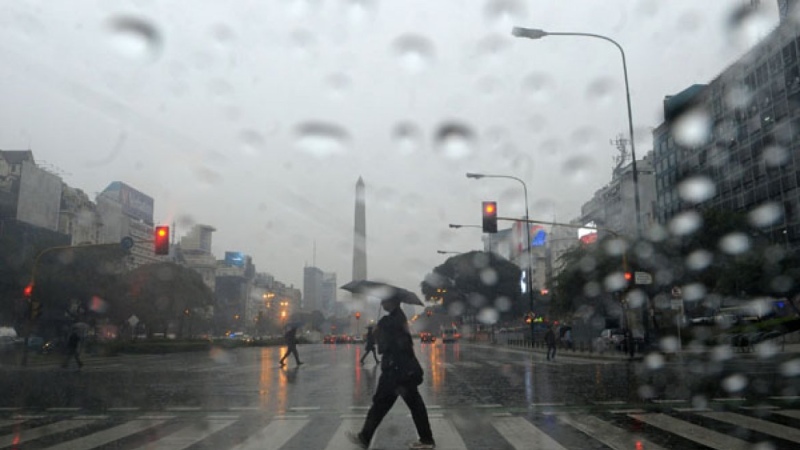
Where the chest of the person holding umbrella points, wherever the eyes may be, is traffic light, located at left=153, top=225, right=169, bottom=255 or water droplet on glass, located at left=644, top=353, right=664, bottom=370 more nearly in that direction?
the traffic light

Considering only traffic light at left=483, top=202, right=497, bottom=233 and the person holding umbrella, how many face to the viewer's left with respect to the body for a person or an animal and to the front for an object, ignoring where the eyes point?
1

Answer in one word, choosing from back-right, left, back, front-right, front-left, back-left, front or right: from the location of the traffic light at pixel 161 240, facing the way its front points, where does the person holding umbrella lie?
front

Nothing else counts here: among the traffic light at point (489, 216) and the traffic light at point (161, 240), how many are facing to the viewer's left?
0

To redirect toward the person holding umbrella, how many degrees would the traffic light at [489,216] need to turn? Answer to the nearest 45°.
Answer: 0° — it already faces them

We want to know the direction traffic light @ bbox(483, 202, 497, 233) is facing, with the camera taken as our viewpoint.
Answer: facing the viewer

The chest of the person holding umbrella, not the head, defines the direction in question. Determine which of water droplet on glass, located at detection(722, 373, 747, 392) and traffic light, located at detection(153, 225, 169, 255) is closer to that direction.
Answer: the traffic light

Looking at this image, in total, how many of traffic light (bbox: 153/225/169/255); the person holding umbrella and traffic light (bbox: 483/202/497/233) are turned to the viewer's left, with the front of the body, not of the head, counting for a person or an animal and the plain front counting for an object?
1

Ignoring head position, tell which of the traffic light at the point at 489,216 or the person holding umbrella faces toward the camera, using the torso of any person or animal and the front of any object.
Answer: the traffic light

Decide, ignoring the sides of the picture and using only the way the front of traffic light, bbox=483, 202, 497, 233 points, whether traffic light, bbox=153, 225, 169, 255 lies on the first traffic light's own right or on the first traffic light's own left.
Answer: on the first traffic light's own right
